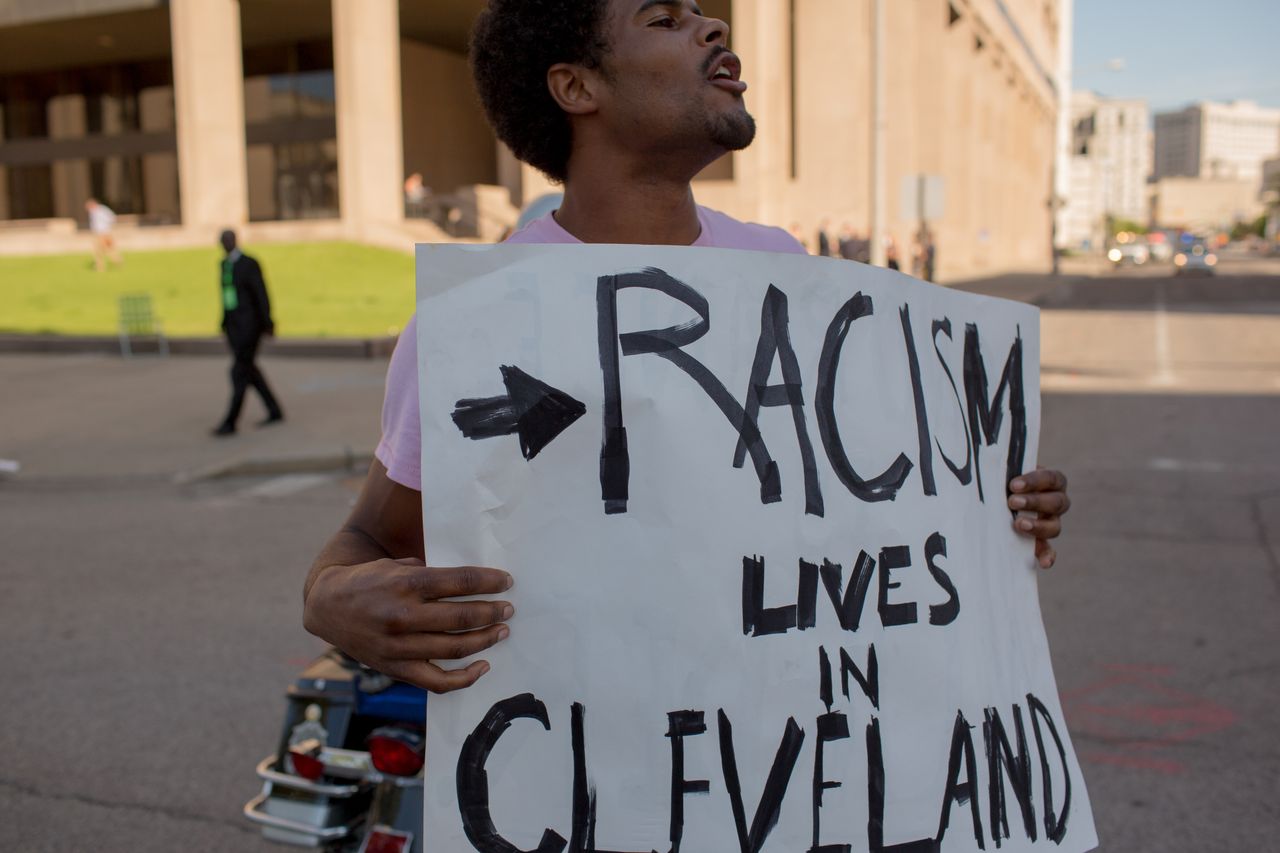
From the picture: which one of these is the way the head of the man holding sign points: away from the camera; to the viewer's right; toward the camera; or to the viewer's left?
to the viewer's right

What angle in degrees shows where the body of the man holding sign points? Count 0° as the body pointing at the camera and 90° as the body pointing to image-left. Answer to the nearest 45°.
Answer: approximately 315°

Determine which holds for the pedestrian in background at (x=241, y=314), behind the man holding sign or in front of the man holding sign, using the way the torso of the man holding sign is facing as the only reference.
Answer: behind

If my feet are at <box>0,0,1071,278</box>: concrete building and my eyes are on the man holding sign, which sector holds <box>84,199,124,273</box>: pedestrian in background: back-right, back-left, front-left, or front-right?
front-right

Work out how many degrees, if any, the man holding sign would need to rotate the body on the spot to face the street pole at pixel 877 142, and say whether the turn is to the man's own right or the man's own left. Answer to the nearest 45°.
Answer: approximately 135° to the man's own left

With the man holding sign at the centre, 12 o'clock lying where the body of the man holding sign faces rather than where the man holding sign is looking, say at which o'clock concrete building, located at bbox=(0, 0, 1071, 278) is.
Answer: The concrete building is roughly at 7 o'clock from the man holding sign.

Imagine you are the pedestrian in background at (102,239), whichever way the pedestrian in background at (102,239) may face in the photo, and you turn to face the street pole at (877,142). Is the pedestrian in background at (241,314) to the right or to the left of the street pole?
right

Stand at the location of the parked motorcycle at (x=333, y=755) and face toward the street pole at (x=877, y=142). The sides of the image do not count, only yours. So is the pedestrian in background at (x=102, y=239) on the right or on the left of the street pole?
left

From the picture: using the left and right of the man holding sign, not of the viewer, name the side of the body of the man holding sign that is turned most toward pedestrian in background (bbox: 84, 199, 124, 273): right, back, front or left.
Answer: back

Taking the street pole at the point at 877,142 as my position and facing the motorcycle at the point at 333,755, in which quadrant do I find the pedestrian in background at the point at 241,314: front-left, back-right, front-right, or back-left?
front-right
